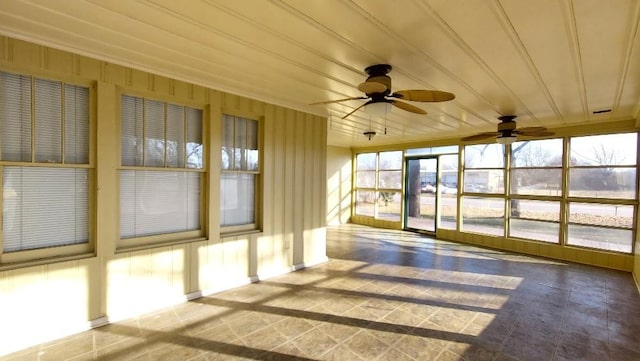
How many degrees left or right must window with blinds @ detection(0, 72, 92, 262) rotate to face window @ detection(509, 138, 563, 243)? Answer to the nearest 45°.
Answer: approximately 45° to its left

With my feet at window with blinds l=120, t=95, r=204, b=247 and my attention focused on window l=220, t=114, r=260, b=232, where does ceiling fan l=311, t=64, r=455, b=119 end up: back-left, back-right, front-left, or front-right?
front-right

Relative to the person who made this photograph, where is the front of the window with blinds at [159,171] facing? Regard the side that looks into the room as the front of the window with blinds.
facing the viewer and to the right of the viewer

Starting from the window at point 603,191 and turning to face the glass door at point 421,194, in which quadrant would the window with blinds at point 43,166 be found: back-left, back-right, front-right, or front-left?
front-left

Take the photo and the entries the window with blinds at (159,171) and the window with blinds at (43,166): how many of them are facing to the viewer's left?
0

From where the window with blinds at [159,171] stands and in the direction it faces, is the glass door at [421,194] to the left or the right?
on its left

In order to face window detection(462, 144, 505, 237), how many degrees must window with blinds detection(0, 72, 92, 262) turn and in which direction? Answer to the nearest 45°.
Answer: approximately 45° to its left

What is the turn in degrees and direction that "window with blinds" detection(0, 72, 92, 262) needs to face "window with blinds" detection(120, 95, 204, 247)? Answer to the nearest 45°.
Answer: approximately 45° to its left

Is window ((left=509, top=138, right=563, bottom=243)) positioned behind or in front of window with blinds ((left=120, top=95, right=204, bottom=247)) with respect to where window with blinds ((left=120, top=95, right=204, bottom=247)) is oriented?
in front

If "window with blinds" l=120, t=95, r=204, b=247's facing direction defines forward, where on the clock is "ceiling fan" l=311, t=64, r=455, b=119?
The ceiling fan is roughly at 12 o'clock from the window with blinds.

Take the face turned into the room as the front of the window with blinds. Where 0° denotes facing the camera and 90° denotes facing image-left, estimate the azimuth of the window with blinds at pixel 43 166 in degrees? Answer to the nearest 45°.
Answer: approximately 315°

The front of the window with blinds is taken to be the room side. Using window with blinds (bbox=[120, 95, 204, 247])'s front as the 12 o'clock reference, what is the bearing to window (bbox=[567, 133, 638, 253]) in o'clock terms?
The window is roughly at 11 o'clock from the window with blinds.
